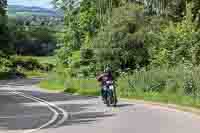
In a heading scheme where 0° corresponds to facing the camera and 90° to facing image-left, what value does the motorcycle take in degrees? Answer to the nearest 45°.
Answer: approximately 0°
